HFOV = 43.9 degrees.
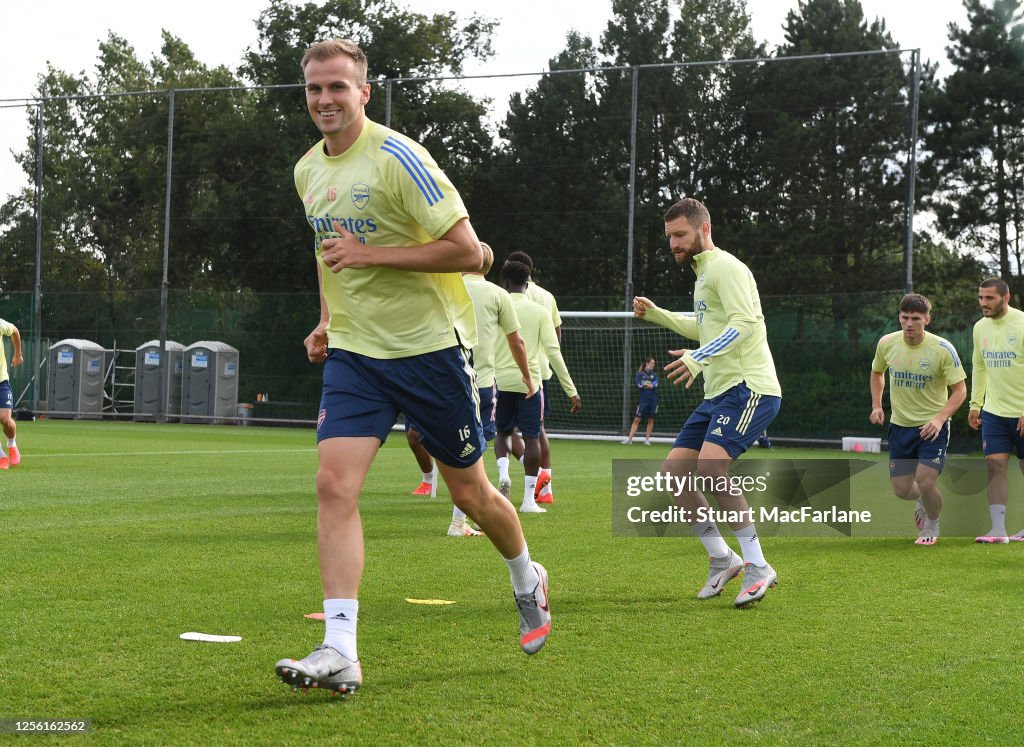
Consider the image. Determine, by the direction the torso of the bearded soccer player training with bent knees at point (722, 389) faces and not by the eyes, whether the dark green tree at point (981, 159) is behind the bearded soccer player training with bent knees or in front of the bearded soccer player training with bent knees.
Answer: behind

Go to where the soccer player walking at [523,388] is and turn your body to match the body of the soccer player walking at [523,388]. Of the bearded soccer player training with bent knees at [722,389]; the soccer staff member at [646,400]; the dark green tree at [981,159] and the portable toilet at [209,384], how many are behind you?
1

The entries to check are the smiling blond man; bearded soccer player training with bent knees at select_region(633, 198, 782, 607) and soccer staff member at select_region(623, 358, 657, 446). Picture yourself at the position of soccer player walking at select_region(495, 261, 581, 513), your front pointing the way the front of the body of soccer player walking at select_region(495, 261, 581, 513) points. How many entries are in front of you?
1

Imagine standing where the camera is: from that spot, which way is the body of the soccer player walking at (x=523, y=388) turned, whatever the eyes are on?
away from the camera

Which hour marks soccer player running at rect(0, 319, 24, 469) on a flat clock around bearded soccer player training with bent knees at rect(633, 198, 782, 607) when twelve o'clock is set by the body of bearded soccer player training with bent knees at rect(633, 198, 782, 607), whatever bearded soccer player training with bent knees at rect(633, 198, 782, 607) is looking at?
soccer player running at rect(0, 319, 24, 469) is roughly at 3 o'clock from bearded soccer player training with bent knees at rect(633, 198, 782, 607).

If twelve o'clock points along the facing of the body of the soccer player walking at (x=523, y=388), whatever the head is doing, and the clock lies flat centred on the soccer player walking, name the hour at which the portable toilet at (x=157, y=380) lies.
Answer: The portable toilet is roughly at 11 o'clock from the soccer player walking.

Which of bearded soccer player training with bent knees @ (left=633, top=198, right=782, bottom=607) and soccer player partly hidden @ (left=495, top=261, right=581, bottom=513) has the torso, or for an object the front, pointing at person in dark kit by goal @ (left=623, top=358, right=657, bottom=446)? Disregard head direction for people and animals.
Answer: soccer player partly hidden @ (left=495, top=261, right=581, bottom=513)

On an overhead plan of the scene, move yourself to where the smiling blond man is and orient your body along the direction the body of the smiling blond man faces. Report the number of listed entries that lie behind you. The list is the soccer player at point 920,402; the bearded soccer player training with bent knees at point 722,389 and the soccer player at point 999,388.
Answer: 3

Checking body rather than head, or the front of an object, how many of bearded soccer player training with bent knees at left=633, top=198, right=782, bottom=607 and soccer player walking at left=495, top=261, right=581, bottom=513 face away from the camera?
1

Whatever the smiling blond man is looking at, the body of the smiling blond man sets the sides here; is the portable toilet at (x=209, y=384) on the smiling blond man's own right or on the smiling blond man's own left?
on the smiling blond man's own right

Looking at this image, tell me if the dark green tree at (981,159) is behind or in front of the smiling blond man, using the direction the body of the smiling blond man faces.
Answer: behind

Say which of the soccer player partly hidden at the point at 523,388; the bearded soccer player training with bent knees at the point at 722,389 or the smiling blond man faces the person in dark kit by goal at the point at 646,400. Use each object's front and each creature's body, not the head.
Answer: the soccer player partly hidden at the point at 523,388

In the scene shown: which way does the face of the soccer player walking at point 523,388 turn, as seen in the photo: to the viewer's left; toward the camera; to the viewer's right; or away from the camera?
away from the camera

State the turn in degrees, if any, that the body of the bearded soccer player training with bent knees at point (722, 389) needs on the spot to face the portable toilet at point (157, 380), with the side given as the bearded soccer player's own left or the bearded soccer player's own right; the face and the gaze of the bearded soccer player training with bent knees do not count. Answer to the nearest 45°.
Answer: approximately 90° to the bearded soccer player's own right

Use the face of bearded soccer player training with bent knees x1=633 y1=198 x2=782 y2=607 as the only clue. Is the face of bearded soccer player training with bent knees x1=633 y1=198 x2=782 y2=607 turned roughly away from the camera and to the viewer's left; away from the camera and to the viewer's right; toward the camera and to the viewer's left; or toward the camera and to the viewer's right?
toward the camera and to the viewer's left
